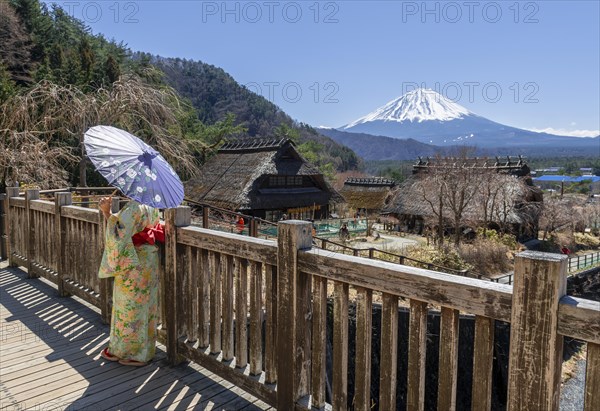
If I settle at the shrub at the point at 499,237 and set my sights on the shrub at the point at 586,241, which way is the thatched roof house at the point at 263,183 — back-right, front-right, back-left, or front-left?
back-left

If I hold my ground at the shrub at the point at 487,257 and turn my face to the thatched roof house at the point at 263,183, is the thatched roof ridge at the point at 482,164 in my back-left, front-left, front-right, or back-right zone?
front-right

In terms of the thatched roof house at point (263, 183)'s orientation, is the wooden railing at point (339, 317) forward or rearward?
forward

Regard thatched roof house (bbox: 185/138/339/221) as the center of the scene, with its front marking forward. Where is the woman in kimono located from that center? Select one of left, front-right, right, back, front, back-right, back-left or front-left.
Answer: front-right

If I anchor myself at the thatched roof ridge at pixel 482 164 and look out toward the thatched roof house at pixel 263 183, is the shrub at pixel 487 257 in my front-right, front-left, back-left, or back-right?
front-left

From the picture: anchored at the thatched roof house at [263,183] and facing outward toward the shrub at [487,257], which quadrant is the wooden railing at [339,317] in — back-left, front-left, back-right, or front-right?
front-right

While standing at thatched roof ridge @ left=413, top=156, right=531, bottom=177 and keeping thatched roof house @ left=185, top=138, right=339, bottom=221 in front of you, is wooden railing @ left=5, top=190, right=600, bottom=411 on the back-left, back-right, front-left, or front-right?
front-left

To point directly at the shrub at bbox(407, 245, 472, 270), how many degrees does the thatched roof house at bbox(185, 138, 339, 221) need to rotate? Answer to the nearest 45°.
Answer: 0° — it already faces it

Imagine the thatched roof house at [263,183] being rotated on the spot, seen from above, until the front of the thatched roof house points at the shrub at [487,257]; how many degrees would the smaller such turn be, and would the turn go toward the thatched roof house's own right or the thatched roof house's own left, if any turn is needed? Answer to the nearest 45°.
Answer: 0° — it already faces it
